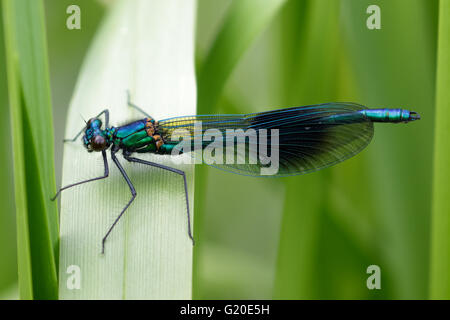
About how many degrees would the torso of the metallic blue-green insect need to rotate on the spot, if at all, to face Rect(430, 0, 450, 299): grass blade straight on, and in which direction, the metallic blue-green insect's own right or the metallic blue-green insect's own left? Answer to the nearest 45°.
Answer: approximately 135° to the metallic blue-green insect's own left

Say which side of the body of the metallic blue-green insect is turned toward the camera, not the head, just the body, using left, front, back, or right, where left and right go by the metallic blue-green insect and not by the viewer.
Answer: left

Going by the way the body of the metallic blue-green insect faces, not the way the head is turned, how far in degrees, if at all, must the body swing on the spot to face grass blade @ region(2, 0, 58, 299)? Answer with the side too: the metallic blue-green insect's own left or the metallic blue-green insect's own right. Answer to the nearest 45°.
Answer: approximately 45° to the metallic blue-green insect's own left
